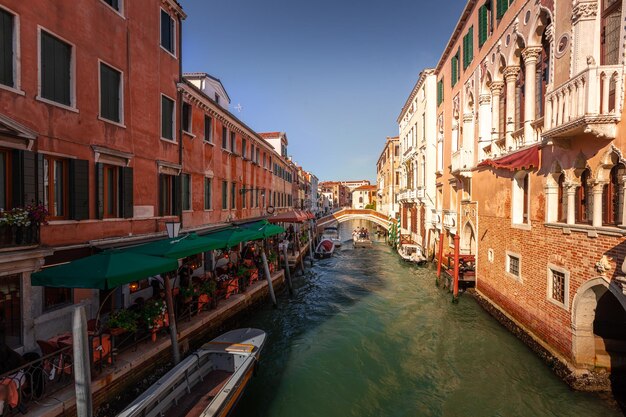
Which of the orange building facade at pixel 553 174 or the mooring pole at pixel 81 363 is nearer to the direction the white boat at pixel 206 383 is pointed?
the orange building facade

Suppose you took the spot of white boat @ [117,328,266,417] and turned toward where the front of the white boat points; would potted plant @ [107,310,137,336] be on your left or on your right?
on your left

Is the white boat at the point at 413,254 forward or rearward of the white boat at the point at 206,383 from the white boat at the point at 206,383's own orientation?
forward

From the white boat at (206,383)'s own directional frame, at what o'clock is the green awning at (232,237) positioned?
The green awning is roughly at 11 o'clock from the white boat.

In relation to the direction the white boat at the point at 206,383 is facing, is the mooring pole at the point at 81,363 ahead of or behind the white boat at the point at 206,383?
behind

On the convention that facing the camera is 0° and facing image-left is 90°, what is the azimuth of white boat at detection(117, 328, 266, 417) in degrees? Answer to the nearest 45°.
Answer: approximately 225°

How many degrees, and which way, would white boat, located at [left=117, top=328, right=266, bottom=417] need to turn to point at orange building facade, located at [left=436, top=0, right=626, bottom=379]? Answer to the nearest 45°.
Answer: approximately 45° to its right

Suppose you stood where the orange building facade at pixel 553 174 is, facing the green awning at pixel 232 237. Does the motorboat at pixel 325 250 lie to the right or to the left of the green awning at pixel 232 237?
right

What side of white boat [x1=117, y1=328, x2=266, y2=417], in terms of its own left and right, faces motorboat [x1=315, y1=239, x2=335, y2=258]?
front
